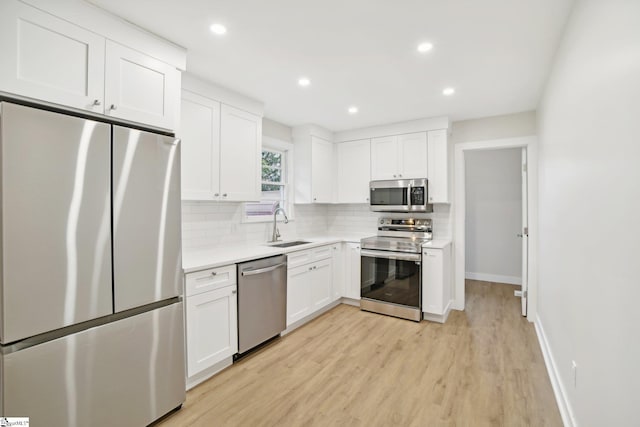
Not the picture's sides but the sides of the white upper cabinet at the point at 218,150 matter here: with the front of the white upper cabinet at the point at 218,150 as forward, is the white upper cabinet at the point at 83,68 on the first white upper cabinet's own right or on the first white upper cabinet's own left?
on the first white upper cabinet's own right

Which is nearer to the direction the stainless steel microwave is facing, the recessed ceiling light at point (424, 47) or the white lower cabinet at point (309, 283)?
the recessed ceiling light

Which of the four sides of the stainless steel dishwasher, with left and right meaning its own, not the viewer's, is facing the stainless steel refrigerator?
right

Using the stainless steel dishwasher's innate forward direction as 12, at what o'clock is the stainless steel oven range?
The stainless steel oven range is roughly at 10 o'clock from the stainless steel dishwasher.

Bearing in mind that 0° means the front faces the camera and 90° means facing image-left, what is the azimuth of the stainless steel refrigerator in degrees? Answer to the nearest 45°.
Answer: approximately 315°

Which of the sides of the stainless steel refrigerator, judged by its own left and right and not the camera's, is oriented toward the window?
left

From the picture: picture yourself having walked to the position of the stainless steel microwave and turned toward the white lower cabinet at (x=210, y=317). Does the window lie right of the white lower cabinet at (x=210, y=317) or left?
right

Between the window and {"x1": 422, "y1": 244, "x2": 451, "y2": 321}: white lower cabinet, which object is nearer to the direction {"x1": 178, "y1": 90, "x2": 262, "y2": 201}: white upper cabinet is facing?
the white lower cabinet

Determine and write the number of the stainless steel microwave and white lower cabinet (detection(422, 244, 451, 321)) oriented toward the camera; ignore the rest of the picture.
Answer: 2
